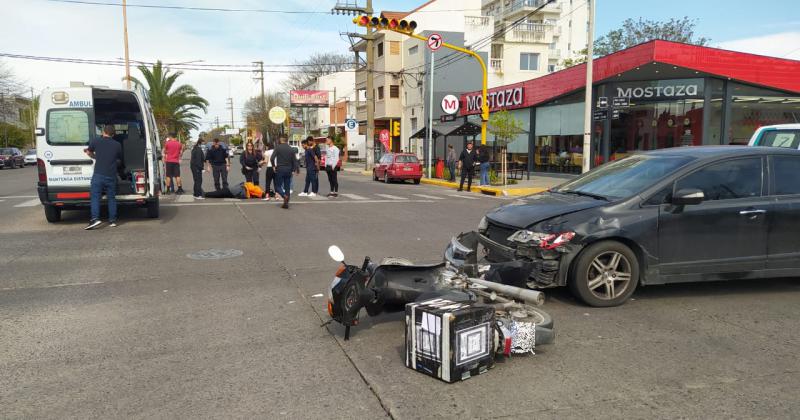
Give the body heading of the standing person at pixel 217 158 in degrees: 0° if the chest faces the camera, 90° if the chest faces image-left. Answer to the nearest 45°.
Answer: approximately 0°

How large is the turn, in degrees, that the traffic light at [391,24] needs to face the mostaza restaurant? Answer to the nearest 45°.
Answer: approximately 90° to its left

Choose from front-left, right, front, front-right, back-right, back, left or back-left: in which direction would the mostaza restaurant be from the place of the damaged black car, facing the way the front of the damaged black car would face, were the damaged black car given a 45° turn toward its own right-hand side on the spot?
right

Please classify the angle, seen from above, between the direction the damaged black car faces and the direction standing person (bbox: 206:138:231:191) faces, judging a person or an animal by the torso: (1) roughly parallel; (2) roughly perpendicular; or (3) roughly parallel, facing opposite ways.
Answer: roughly perpendicular

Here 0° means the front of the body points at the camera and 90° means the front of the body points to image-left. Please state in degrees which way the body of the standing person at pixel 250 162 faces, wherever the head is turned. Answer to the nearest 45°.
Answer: approximately 0°
